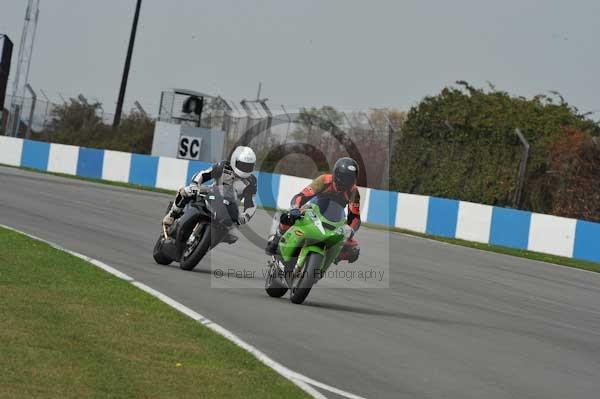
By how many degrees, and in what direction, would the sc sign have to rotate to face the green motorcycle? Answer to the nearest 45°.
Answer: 0° — it already faces it

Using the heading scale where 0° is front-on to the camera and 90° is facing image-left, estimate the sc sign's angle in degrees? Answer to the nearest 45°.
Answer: approximately 0°

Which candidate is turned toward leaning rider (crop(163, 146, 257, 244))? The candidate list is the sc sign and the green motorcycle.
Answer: the sc sign

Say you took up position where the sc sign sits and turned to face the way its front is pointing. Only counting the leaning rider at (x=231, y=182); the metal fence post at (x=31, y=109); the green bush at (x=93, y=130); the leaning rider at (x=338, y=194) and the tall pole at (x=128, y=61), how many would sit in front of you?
2

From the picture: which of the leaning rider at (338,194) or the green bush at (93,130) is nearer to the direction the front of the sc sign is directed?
the leaning rider

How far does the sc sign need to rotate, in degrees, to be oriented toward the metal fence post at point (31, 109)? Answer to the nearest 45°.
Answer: approximately 135° to its right

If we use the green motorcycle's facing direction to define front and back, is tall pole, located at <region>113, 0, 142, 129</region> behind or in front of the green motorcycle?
behind

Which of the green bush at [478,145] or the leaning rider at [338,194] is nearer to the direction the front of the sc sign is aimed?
the leaning rider

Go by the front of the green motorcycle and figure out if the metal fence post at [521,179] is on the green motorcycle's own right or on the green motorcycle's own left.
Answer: on the green motorcycle's own left

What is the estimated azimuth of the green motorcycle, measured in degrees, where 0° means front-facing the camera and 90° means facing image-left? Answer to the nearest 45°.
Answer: approximately 315°
